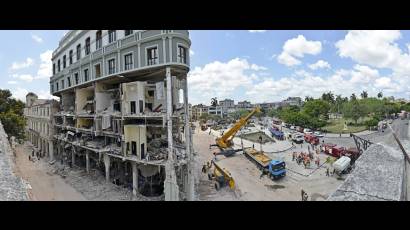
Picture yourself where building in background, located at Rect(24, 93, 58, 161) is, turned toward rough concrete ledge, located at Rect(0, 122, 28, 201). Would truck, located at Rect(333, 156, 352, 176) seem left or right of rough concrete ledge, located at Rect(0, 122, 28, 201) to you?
left

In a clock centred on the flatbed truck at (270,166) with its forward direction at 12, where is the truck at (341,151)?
The truck is roughly at 9 o'clock from the flatbed truck.

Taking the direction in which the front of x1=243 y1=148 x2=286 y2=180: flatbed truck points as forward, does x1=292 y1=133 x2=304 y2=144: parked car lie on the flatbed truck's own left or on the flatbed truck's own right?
on the flatbed truck's own left

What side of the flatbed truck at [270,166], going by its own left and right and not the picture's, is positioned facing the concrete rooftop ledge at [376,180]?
front

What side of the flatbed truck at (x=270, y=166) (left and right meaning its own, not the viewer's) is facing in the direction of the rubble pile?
right

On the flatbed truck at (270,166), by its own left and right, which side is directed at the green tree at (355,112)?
left

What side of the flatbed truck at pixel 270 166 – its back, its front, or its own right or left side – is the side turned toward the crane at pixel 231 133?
back

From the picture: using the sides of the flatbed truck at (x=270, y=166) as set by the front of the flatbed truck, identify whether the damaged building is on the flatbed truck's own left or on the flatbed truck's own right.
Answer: on the flatbed truck's own right

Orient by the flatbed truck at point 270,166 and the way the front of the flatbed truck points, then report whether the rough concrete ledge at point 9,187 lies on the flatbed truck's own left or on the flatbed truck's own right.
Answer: on the flatbed truck's own right

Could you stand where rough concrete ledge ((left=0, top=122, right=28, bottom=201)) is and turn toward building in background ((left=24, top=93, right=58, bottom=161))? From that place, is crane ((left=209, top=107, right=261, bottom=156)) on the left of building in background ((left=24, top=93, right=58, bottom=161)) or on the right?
right

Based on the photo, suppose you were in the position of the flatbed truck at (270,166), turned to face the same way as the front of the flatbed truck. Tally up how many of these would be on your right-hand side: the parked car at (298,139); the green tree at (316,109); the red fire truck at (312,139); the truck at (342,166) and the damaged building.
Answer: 1

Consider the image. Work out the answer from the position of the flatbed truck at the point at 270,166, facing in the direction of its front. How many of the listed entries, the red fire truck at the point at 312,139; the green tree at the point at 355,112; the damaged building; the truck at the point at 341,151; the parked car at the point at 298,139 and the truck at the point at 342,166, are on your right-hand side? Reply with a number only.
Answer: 1

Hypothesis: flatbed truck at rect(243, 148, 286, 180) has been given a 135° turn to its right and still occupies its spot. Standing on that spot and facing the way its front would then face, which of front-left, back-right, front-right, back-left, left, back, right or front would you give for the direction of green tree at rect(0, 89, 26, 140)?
front

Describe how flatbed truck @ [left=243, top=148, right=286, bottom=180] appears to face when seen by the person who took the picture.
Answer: facing the viewer and to the right of the viewer
